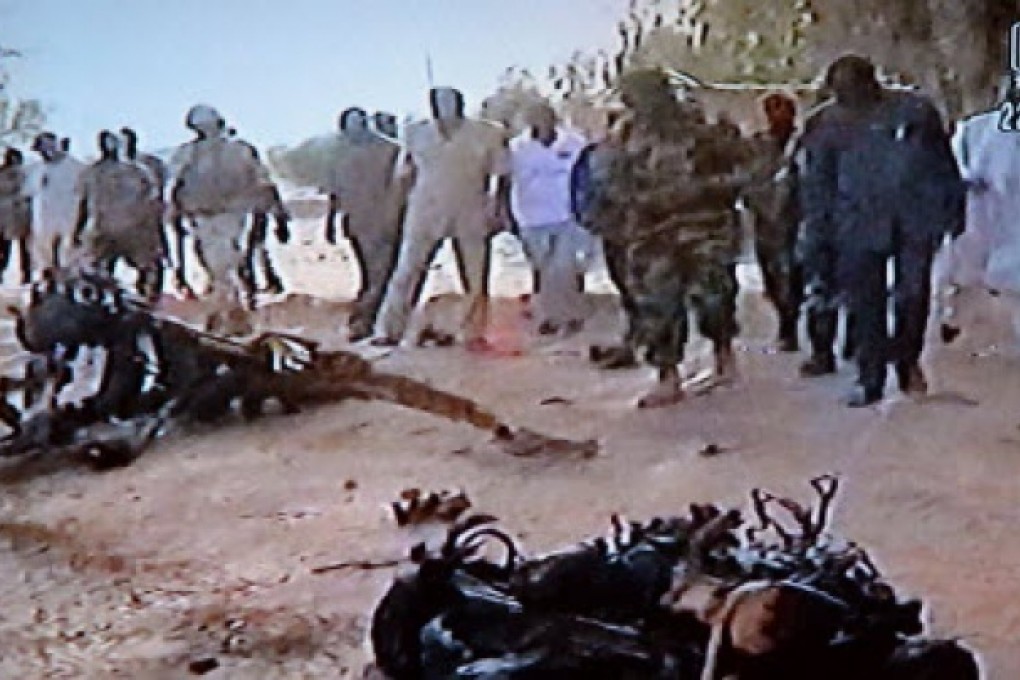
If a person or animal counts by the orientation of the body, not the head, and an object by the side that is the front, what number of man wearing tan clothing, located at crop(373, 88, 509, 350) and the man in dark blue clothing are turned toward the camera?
2

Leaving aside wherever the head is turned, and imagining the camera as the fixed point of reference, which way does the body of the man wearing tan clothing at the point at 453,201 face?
toward the camera

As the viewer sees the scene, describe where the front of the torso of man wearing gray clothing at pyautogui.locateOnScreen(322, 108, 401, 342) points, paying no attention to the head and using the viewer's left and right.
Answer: facing the viewer and to the left of the viewer

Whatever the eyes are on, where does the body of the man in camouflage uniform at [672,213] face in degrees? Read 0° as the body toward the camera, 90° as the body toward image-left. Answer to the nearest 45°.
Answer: approximately 45°

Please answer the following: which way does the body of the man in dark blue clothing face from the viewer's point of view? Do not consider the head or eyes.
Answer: toward the camera

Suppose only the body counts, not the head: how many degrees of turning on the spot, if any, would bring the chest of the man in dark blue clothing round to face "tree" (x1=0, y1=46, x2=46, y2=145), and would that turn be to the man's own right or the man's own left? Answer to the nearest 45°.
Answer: approximately 90° to the man's own right
